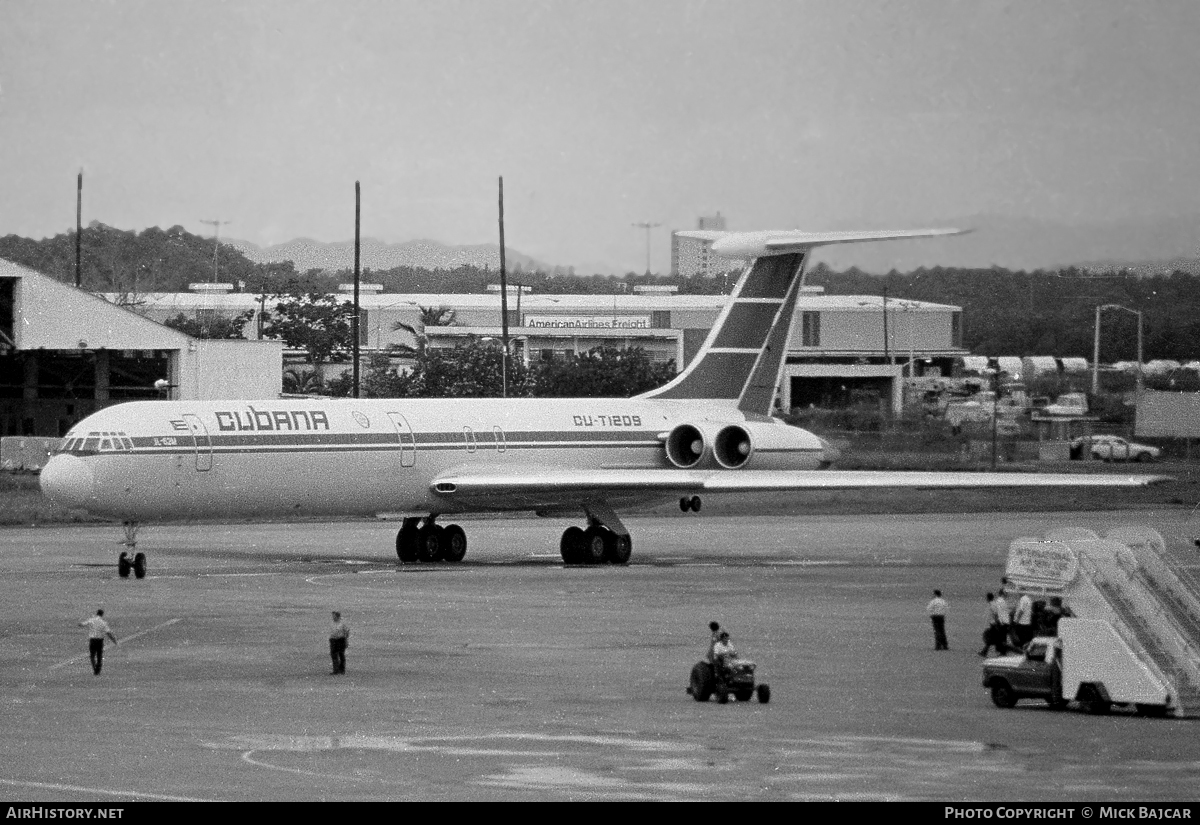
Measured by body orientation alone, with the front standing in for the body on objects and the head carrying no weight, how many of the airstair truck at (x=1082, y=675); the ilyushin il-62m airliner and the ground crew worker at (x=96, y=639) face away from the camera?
1

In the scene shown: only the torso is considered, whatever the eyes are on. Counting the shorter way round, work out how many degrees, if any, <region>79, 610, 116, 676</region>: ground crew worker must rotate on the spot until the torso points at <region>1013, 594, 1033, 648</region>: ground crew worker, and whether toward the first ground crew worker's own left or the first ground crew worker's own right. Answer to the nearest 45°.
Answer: approximately 90° to the first ground crew worker's own right

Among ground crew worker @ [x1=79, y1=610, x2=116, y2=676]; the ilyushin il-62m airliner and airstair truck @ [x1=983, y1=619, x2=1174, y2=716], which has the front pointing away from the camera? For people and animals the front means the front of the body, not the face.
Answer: the ground crew worker

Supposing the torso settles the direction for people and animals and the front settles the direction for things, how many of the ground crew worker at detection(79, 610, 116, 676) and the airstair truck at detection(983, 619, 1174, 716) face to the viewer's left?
1

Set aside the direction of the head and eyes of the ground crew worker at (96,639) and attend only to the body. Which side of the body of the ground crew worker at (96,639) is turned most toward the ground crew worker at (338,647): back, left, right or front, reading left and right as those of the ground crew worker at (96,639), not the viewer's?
right

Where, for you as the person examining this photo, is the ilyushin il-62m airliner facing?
facing the viewer and to the left of the viewer

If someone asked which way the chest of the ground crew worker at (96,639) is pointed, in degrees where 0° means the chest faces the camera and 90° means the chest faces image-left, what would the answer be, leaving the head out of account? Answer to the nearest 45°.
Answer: approximately 180°

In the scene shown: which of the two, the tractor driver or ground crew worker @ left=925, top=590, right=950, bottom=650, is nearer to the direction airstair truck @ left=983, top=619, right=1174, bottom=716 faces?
the tractor driver

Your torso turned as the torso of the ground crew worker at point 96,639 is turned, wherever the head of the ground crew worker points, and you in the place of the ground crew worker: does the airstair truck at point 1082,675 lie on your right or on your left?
on your right

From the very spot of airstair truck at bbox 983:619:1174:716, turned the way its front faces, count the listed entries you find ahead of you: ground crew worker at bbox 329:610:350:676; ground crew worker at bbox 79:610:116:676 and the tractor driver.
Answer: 3

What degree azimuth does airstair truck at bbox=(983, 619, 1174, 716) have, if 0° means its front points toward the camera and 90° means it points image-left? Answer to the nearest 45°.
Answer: approximately 90°

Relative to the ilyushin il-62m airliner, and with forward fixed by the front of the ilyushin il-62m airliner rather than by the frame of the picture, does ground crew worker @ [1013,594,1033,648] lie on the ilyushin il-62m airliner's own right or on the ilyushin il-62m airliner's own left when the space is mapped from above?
on the ilyushin il-62m airliner's own left
